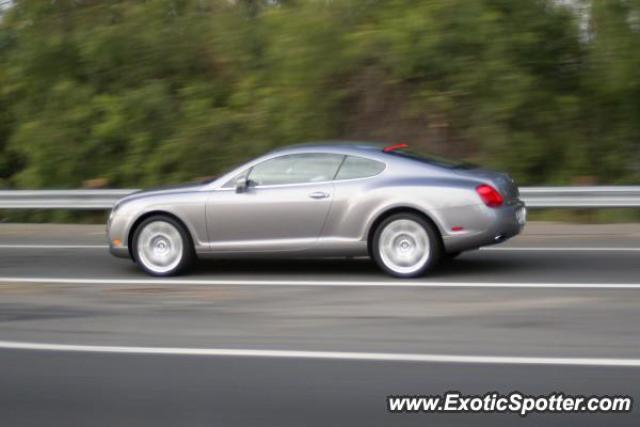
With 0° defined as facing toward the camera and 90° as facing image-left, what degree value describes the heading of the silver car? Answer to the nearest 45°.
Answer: approximately 90°

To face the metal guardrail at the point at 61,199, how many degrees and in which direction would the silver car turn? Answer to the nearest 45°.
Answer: approximately 45° to its right
